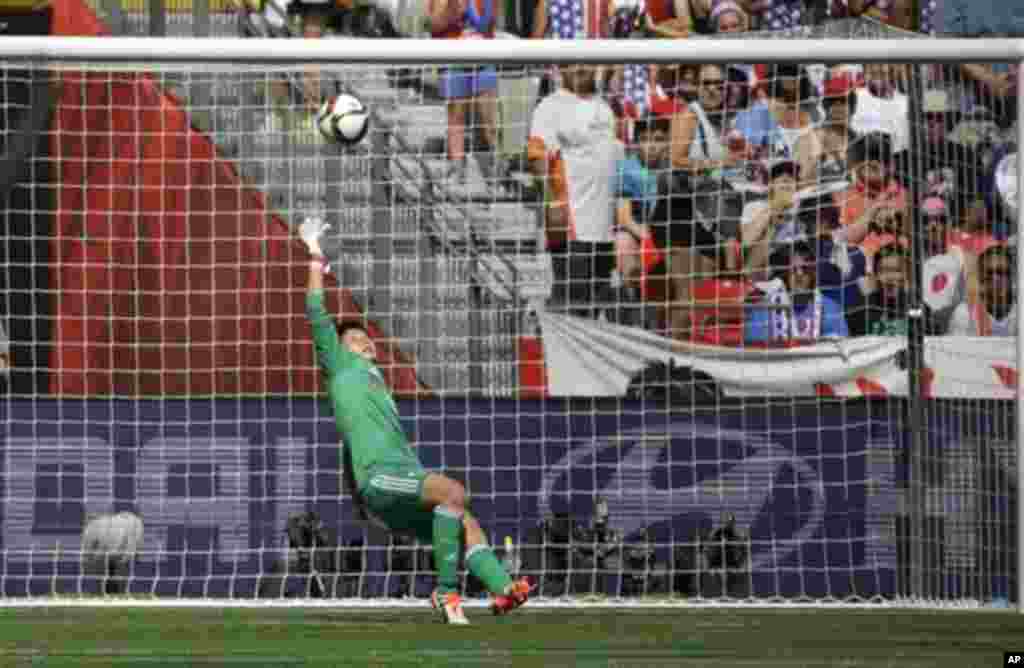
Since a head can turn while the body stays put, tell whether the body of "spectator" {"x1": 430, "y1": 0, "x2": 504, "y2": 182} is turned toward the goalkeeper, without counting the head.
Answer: yes

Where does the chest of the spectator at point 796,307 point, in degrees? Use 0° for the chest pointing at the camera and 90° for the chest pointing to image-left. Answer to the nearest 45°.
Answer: approximately 0°

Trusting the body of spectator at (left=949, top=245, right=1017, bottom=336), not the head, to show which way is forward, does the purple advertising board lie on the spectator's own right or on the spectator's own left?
on the spectator's own right

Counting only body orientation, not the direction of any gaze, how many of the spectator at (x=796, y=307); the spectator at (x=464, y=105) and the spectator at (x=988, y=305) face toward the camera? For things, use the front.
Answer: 3

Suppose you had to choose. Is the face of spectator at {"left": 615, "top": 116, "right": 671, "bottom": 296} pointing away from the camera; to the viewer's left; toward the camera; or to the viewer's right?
toward the camera

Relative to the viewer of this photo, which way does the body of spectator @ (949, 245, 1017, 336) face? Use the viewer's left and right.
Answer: facing the viewer

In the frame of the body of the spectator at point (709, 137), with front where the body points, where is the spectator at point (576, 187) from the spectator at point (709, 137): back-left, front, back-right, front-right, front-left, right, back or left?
right

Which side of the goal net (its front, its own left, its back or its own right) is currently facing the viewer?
front

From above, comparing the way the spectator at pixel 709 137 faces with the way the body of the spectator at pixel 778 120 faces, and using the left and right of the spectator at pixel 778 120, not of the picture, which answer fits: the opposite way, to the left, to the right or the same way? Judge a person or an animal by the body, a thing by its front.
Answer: the same way

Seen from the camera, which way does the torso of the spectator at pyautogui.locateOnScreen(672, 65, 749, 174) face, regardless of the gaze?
toward the camera

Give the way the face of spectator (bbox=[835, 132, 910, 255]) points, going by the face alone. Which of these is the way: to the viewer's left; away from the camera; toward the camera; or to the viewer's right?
toward the camera

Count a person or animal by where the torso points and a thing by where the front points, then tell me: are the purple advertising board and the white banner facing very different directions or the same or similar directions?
same or similar directions

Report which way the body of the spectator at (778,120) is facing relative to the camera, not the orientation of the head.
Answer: toward the camera

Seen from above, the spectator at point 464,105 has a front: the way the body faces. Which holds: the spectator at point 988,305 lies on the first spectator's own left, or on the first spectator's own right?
on the first spectator's own left

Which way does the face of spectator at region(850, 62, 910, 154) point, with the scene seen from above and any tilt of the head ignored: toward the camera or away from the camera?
toward the camera
